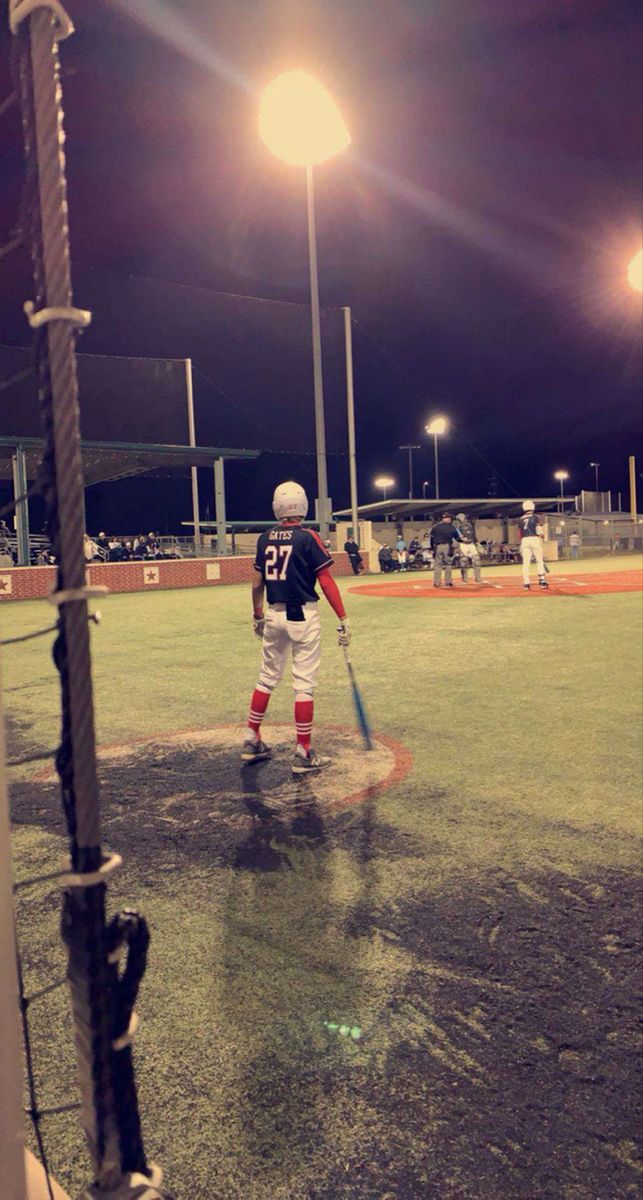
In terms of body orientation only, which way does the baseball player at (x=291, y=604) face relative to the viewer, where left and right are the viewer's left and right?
facing away from the viewer and to the right of the viewer

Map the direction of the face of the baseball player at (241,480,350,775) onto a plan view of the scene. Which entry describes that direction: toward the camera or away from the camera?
away from the camera

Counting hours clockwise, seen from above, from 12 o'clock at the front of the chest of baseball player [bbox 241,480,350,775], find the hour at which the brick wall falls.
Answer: The brick wall is roughly at 10 o'clock from the baseball player.

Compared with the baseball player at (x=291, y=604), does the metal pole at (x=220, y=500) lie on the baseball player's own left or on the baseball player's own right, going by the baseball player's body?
on the baseball player's own left

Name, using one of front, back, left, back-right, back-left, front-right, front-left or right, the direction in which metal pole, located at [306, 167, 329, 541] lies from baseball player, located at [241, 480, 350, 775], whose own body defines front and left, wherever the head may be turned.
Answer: front-left

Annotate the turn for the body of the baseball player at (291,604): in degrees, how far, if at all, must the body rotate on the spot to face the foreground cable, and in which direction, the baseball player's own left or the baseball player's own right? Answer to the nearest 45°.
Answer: approximately 135° to the baseball player's own right

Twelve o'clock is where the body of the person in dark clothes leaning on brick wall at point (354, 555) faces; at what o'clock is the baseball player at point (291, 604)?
The baseball player is roughly at 12 o'clock from the person in dark clothes leaning on brick wall.

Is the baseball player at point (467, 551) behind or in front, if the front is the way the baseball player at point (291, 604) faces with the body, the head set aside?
in front

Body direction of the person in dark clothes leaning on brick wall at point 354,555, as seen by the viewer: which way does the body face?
toward the camera

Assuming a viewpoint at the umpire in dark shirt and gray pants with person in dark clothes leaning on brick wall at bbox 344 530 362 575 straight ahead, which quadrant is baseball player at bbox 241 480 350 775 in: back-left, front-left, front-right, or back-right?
back-left

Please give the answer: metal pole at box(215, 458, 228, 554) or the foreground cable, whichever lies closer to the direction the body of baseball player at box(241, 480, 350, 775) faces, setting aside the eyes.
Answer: the metal pole

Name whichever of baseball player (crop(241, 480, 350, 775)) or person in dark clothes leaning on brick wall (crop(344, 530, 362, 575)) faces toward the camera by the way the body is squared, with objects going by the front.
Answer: the person in dark clothes leaning on brick wall

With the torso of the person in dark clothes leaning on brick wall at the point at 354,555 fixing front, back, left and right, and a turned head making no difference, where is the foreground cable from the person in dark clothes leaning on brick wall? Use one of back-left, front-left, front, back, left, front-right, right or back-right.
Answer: front

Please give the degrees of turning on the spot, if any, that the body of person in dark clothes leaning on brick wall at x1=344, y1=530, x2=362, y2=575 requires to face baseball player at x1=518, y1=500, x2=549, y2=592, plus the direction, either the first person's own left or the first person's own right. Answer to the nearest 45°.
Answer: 0° — they already face them
